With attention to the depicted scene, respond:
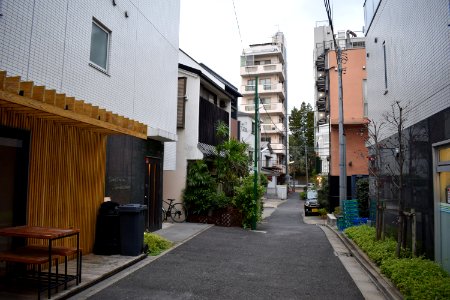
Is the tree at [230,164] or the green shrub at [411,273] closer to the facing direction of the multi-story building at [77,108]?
the green shrub

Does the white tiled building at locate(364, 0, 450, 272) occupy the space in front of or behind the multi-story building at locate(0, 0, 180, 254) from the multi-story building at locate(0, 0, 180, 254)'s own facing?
in front

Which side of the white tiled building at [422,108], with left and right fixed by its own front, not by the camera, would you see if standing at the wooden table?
front

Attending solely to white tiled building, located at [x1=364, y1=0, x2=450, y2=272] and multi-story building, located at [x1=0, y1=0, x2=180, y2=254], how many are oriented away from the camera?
0

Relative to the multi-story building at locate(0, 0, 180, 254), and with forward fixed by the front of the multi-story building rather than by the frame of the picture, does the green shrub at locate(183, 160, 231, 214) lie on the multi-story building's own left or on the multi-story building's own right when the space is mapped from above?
on the multi-story building's own left

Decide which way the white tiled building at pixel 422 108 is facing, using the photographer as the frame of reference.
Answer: facing the viewer and to the left of the viewer

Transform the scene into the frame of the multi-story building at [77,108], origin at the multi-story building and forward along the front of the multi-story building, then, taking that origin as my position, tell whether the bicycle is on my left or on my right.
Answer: on my left

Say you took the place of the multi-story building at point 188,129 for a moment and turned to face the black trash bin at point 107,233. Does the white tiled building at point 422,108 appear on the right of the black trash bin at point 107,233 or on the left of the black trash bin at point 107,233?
left

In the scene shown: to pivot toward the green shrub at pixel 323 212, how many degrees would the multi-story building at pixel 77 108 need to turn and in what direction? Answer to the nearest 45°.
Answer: approximately 90° to its left

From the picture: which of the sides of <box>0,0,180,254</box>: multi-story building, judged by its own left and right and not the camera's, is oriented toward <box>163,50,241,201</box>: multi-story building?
left
